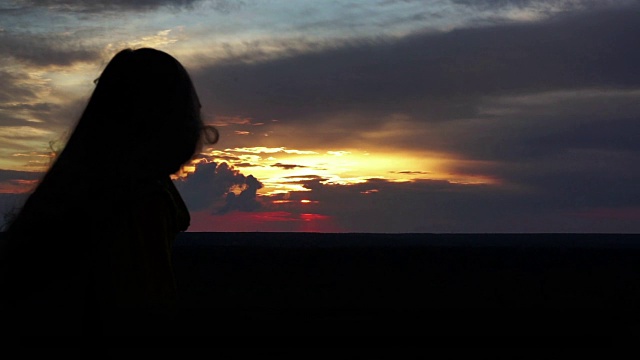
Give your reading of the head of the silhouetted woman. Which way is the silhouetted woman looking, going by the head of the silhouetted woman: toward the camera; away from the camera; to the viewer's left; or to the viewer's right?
to the viewer's right

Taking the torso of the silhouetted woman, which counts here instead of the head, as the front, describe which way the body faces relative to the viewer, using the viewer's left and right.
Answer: facing to the right of the viewer
